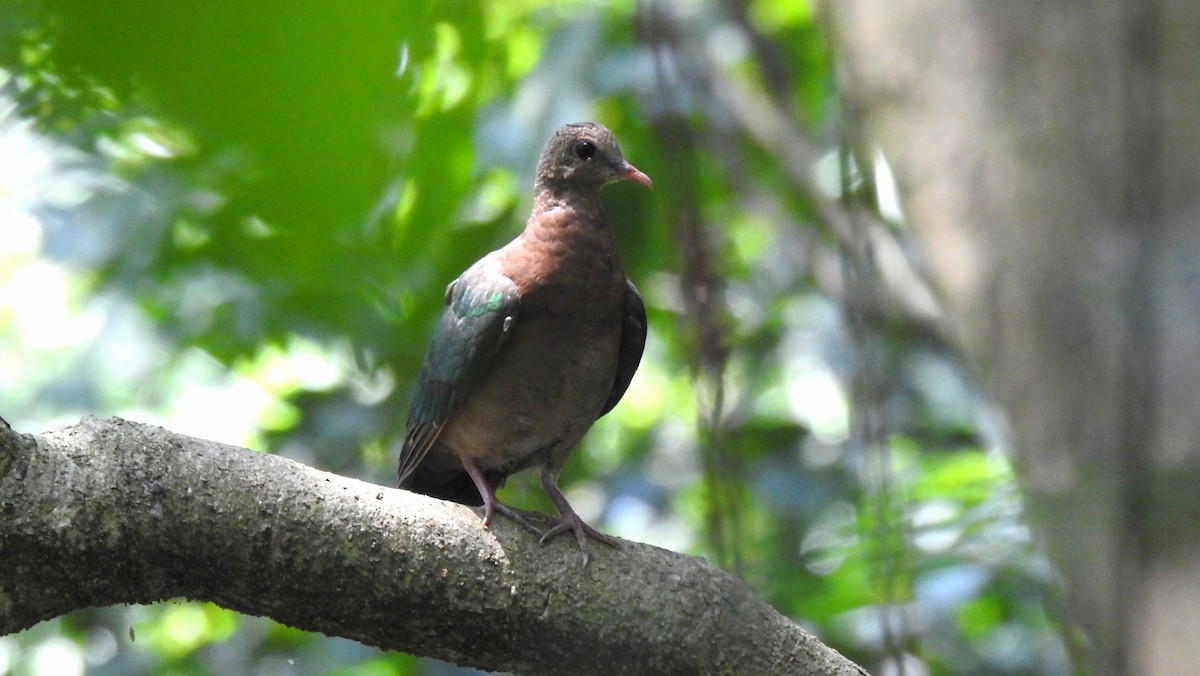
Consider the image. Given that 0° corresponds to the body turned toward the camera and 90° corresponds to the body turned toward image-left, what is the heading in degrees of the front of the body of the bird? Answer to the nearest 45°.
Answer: approximately 315°
